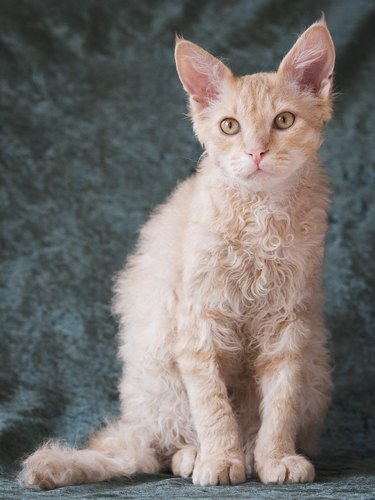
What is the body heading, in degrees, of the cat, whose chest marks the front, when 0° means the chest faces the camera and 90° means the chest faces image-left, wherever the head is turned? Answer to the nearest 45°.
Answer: approximately 315°
